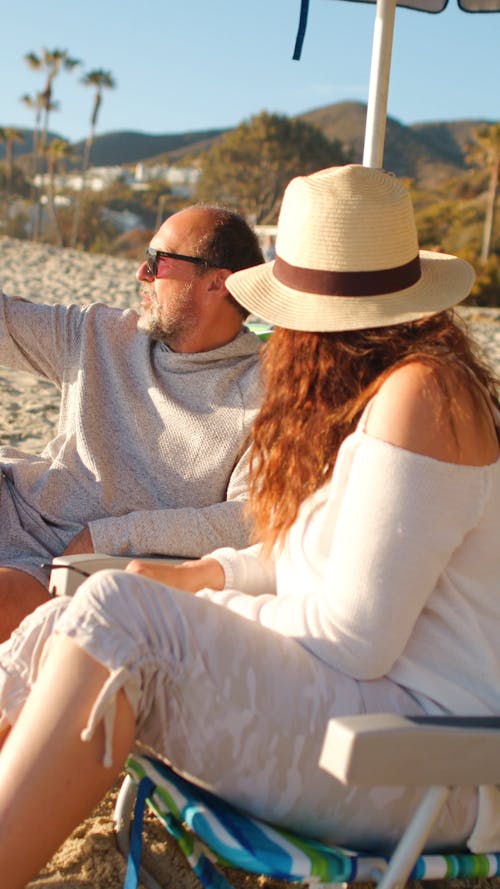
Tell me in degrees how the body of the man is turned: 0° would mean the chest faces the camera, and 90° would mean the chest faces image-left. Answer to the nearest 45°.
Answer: approximately 45°

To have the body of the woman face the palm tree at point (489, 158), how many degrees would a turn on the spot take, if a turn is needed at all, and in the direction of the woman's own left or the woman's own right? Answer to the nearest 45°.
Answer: approximately 90° to the woman's own right

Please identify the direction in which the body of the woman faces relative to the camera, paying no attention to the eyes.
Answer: to the viewer's left

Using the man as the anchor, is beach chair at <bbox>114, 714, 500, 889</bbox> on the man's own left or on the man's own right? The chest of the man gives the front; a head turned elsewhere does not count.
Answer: on the man's own left

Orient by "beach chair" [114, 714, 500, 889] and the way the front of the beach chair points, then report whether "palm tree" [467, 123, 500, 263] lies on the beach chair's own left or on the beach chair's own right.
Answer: on the beach chair's own right

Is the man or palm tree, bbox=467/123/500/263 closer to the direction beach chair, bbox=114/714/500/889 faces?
the man

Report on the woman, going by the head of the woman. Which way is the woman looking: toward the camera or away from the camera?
away from the camera

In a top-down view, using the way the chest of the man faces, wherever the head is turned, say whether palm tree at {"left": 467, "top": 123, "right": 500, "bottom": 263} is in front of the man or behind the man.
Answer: behind

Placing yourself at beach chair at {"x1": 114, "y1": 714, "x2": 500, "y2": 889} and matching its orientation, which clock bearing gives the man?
The man is roughly at 2 o'clock from the beach chair.

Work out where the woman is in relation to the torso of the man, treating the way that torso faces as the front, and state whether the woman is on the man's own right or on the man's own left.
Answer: on the man's own left

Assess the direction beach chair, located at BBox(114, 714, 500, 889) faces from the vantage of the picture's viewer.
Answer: facing to the left of the viewer
